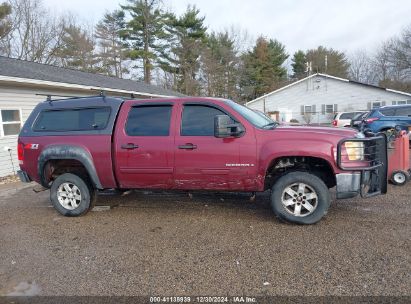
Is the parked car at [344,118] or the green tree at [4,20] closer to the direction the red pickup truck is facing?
the parked car

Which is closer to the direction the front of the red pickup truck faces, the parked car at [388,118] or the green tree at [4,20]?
the parked car

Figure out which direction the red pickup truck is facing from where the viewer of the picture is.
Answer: facing to the right of the viewer

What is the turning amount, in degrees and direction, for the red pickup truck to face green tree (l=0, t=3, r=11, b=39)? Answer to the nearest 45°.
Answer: approximately 135° to its left

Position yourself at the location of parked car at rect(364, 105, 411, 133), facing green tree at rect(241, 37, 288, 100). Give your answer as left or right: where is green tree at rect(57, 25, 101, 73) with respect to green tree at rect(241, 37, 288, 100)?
left

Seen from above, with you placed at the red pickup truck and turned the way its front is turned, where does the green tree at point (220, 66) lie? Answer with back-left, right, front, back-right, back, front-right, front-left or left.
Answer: left

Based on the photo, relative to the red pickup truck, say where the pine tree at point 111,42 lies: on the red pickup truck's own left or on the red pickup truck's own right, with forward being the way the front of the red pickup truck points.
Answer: on the red pickup truck's own left

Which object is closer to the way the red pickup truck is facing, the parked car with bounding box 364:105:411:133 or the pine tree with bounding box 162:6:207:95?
the parked car

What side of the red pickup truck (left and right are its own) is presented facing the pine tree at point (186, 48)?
left

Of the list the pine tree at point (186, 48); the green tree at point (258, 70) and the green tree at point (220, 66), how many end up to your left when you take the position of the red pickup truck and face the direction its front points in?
3

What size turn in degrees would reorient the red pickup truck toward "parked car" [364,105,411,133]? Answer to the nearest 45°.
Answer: approximately 45° to its left

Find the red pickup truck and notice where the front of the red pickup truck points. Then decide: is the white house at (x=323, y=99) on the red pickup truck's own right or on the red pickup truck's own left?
on the red pickup truck's own left
